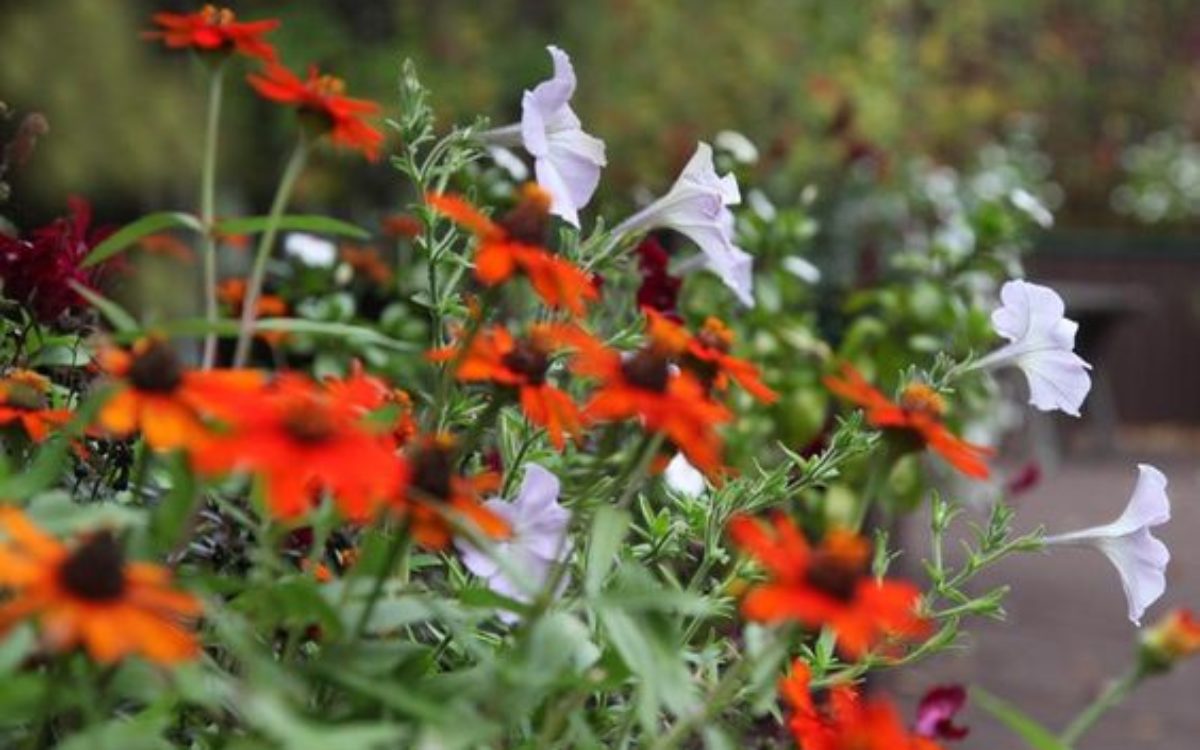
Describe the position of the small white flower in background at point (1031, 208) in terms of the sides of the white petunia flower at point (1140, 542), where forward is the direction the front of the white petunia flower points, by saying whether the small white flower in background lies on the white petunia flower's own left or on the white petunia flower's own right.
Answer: on the white petunia flower's own left

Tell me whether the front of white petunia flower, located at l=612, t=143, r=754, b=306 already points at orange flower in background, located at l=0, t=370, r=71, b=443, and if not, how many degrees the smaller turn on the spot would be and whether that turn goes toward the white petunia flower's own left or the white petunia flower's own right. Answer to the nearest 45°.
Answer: approximately 135° to the white petunia flower's own right

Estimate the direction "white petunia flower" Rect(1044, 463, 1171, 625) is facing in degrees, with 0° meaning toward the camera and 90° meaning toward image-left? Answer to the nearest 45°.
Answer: approximately 270°

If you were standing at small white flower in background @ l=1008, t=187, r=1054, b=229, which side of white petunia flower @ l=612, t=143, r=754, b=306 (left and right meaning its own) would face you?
left

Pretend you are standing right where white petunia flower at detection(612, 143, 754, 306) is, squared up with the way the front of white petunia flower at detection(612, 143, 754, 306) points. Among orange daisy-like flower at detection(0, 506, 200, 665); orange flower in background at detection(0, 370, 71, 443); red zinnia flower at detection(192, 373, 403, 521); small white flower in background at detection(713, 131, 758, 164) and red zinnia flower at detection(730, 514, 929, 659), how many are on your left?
1

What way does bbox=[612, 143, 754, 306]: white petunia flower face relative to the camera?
to the viewer's right

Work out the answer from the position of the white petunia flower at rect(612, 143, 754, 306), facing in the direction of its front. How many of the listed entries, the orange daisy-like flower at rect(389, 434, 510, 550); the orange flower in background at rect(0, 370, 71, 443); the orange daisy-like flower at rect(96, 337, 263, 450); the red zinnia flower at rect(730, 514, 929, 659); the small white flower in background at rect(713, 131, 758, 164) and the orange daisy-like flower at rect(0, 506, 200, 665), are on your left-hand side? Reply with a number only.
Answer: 1

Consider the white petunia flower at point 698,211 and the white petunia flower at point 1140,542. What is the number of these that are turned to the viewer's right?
2
